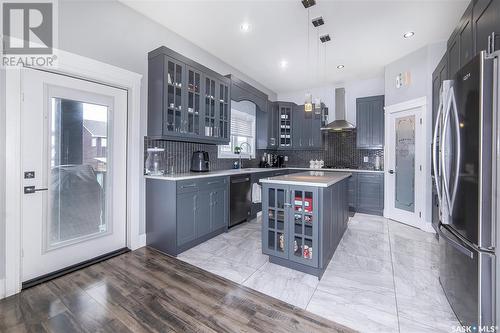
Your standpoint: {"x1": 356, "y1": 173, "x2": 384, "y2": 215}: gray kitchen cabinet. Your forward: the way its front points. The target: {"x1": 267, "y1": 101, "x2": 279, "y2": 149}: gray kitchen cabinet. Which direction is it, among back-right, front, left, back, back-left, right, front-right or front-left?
right

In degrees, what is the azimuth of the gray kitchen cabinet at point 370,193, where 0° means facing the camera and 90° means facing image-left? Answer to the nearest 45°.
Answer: approximately 0°

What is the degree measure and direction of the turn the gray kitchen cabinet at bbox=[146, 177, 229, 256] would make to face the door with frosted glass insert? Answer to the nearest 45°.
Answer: approximately 45° to its left

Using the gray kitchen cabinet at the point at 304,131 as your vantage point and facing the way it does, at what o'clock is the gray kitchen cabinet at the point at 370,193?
the gray kitchen cabinet at the point at 370,193 is roughly at 10 o'clock from the gray kitchen cabinet at the point at 304,131.

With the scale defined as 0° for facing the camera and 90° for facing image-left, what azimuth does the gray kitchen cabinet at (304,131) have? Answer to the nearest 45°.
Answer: approximately 0°

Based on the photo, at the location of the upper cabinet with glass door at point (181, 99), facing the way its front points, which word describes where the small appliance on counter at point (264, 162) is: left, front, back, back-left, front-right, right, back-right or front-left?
left

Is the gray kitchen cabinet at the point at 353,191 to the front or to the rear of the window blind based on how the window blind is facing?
to the front

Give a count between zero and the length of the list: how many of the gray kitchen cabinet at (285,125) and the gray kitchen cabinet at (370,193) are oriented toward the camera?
2

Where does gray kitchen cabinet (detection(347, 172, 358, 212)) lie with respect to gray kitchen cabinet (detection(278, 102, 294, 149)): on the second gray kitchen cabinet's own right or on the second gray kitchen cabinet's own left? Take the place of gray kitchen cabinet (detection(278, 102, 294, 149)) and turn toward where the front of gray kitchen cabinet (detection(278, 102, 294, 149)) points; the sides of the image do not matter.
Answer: on the second gray kitchen cabinet's own left

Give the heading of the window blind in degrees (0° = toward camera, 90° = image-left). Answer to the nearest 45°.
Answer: approximately 315°
